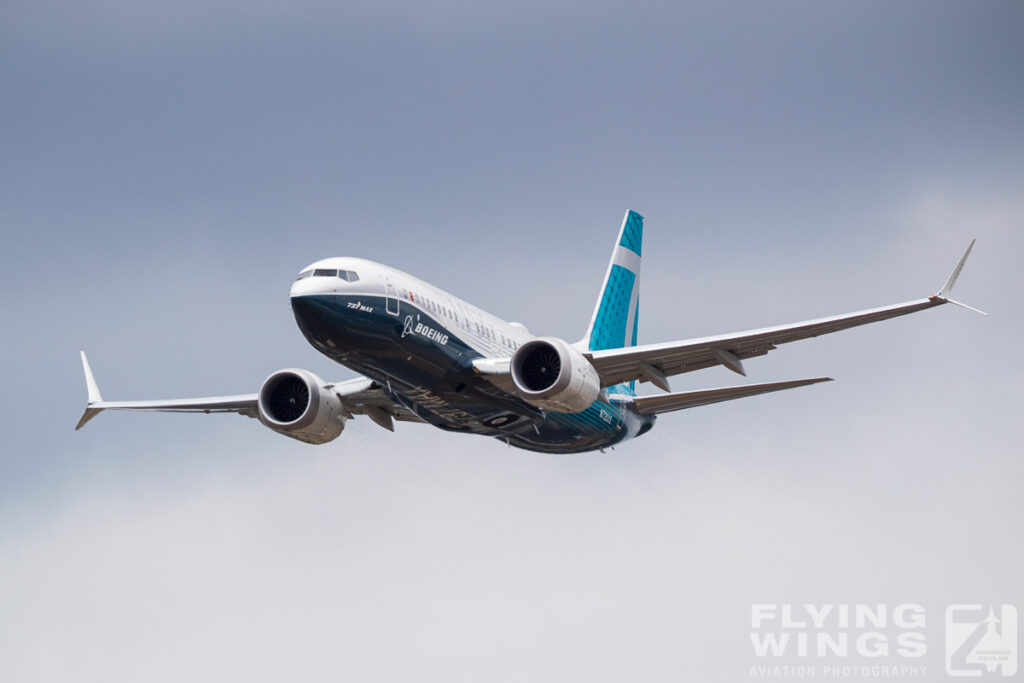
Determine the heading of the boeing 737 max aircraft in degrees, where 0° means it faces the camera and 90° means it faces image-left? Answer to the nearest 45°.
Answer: approximately 45°
